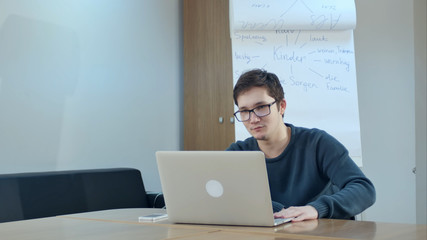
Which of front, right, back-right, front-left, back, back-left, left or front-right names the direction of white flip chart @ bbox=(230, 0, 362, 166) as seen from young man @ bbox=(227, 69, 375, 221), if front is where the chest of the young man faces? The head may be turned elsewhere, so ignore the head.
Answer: back-right

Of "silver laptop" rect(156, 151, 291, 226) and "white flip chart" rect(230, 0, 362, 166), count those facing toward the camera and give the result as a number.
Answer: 1

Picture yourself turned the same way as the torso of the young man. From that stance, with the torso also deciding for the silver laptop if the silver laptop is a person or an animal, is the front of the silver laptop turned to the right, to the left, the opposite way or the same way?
the opposite way

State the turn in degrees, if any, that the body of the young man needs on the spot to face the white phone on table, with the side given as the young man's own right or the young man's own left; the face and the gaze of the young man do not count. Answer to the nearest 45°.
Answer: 0° — they already face it

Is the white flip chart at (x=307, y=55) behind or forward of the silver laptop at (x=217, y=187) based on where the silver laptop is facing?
forward

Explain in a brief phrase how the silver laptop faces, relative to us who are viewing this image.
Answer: facing away from the viewer and to the right of the viewer

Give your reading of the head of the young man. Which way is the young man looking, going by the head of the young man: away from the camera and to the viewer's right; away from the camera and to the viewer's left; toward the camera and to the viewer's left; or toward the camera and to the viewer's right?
toward the camera and to the viewer's left

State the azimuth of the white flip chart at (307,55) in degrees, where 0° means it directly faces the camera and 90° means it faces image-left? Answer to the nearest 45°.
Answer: approximately 0°

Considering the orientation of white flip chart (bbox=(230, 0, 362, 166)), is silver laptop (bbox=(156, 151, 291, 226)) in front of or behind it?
in front

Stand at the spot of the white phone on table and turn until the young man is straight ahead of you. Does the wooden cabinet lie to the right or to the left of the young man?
left

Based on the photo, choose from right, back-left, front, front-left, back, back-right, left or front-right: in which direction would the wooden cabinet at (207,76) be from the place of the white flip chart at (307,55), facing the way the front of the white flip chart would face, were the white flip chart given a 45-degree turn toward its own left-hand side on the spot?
back
